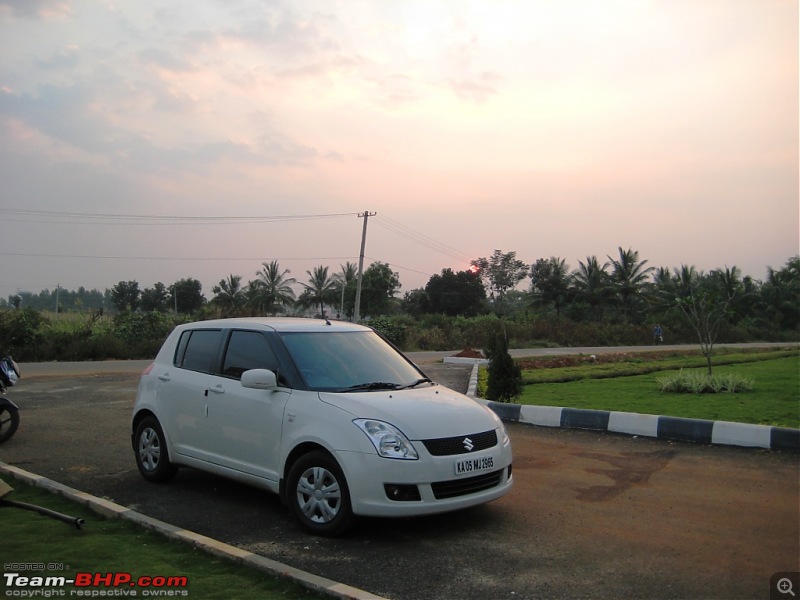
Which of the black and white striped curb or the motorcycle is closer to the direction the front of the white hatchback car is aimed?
the black and white striped curb

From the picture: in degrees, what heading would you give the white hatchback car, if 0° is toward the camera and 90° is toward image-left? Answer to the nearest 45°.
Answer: approximately 315°

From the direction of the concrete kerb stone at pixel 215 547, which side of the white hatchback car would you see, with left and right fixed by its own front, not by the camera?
right

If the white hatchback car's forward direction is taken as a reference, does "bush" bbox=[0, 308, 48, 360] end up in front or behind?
behind

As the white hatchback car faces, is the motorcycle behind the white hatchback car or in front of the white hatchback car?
behind

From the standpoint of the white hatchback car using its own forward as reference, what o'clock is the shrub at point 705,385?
The shrub is roughly at 9 o'clock from the white hatchback car.

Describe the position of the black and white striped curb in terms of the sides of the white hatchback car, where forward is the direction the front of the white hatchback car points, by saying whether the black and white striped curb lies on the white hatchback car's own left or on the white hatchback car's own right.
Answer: on the white hatchback car's own left
